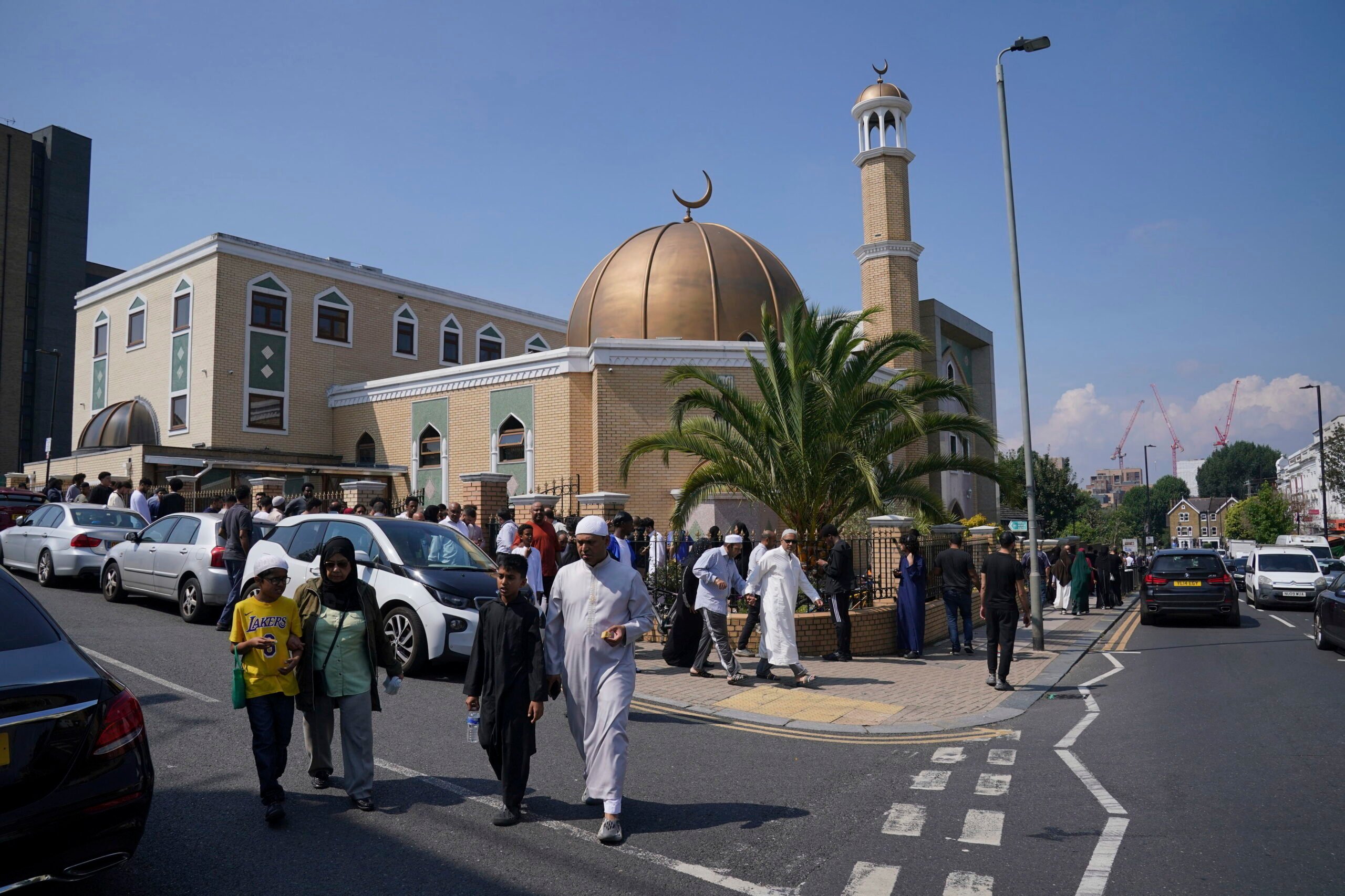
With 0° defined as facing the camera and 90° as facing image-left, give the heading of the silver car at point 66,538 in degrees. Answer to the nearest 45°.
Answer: approximately 135°

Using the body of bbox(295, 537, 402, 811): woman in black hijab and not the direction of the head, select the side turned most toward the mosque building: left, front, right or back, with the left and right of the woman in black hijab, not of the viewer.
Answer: back

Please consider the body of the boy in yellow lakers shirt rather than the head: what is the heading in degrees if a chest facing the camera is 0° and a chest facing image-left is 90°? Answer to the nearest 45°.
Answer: approximately 0°

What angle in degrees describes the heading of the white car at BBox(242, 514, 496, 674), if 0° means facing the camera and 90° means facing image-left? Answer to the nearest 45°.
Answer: approximately 315°

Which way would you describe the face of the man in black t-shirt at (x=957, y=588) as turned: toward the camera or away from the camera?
away from the camera

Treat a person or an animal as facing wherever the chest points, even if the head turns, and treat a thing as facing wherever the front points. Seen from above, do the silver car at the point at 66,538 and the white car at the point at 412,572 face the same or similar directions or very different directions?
very different directions

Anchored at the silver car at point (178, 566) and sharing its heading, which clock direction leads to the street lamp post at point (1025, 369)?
The street lamp post is roughly at 5 o'clock from the silver car.

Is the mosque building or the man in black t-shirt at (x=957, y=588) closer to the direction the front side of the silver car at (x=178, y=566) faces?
the mosque building

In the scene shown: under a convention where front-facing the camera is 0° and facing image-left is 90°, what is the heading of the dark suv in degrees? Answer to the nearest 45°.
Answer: approximately 180°
